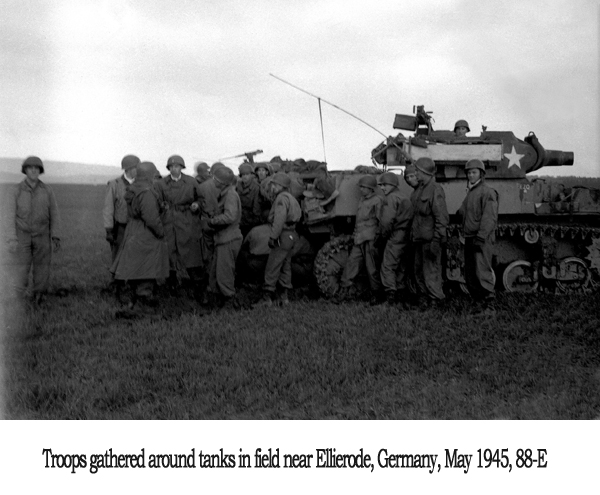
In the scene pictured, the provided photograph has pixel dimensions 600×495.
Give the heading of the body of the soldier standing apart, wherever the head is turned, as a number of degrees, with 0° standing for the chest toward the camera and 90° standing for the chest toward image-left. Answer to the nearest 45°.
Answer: approximately 0°

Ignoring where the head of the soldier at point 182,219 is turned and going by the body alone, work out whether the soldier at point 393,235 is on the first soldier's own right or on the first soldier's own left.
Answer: on the first soldier's own left

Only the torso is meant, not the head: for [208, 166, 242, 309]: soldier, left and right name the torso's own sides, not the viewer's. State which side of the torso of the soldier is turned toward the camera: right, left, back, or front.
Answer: left

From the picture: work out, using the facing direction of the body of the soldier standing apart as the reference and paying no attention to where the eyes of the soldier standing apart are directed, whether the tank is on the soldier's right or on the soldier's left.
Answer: on the soldier's left

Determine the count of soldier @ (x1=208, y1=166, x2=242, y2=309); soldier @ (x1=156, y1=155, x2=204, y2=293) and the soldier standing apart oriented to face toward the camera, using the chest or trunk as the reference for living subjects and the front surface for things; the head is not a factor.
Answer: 2

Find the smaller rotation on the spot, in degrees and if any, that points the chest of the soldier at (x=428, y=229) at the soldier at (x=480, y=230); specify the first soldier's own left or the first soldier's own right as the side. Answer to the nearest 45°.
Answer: approximately 135° to the first soldier's own left

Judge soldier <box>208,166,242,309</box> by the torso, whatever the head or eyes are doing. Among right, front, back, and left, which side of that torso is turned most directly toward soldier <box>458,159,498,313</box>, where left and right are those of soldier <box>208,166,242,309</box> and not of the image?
back

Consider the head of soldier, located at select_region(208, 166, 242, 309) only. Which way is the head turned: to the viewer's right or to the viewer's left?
to the viewer's left
